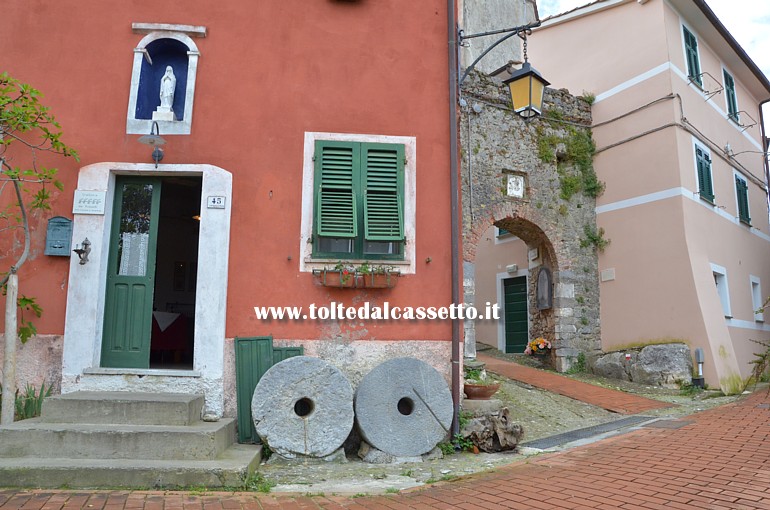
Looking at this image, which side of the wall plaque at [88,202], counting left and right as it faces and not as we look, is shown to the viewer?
front

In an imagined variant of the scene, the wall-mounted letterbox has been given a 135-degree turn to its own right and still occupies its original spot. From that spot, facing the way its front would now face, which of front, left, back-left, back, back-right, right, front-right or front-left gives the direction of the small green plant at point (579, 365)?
back-right

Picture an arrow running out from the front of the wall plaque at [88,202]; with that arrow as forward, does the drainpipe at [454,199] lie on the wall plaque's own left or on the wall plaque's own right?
on the wall plaque's own left

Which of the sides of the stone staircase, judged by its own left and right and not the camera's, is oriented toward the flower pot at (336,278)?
left

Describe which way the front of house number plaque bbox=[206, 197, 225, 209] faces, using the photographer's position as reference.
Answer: facing the viewer

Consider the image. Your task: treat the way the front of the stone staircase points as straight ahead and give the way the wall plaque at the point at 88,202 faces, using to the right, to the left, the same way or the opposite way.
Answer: the same way

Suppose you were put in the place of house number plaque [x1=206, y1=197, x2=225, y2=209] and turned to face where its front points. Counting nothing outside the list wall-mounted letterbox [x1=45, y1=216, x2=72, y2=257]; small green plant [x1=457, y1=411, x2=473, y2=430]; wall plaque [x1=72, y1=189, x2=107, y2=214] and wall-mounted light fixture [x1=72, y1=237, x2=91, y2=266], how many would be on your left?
1

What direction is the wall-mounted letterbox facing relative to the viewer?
toward the camera

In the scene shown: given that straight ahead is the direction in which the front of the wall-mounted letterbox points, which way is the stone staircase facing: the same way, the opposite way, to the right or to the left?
the same way
